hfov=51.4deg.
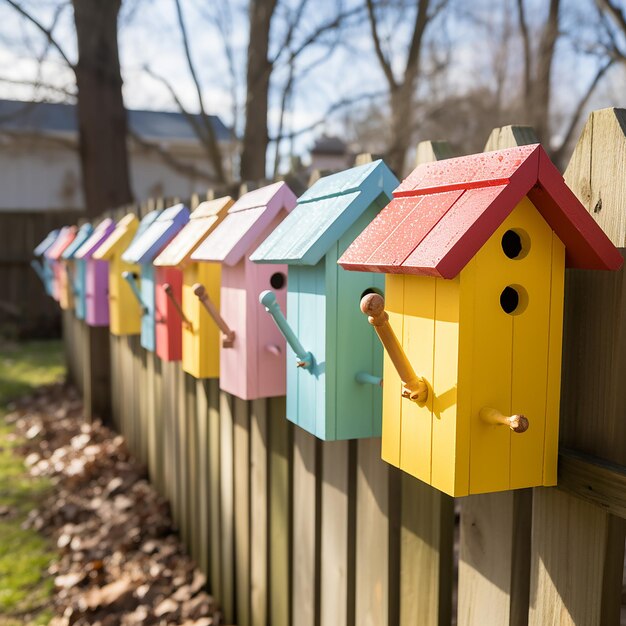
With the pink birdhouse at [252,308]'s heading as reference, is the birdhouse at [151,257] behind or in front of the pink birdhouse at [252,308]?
behind

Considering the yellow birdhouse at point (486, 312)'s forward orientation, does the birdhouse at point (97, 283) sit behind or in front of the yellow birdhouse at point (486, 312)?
behind

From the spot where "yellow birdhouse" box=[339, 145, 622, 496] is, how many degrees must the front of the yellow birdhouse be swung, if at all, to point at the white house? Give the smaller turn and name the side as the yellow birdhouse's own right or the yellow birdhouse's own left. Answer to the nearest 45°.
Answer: approximately 180°

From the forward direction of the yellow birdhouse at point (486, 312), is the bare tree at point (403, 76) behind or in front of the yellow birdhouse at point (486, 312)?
behind

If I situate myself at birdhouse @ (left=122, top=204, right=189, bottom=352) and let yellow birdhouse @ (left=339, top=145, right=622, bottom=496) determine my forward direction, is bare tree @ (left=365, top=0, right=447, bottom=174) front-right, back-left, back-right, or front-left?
back-left

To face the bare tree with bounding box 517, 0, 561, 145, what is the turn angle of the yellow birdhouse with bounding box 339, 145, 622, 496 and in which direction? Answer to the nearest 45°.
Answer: approximately 135° to its left

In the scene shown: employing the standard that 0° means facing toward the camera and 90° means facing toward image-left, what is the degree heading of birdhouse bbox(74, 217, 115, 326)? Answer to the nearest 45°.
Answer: approximately 315°

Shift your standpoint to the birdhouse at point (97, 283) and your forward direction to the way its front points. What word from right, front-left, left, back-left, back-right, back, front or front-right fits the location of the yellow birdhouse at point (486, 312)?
front-right

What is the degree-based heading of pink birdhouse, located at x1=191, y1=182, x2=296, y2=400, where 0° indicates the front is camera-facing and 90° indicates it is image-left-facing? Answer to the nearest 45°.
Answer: approximately 315°

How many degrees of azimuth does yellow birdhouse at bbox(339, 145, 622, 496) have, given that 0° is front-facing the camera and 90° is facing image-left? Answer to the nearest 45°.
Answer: approximately 315°

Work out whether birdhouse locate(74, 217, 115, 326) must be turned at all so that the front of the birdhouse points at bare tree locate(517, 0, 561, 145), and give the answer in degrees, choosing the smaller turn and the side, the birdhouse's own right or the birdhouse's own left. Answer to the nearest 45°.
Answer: approximately 90° to the birdhouse's own left
